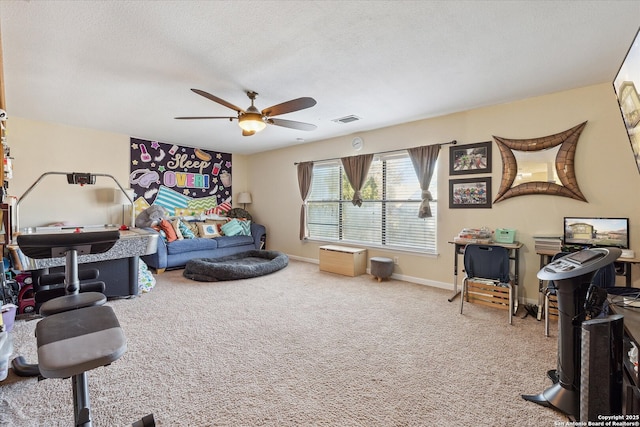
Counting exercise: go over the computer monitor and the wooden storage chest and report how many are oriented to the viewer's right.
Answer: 0

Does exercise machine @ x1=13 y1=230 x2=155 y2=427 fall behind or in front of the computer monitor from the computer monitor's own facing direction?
in front

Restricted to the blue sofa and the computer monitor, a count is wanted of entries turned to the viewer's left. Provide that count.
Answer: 0

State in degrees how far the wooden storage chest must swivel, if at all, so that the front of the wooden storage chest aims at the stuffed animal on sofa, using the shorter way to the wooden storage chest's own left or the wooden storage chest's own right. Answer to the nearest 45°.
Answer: approximately 45° to the wooden storage chest's own right

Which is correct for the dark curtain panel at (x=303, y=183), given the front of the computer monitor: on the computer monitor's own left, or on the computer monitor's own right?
on the computer monitor's own right

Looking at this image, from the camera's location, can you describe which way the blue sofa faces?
facing the viewer and to the right of the viewer

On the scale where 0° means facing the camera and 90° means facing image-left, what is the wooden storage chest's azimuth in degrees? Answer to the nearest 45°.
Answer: approximately 45°

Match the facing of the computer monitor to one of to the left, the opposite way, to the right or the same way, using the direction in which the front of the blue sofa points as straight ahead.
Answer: to the right
